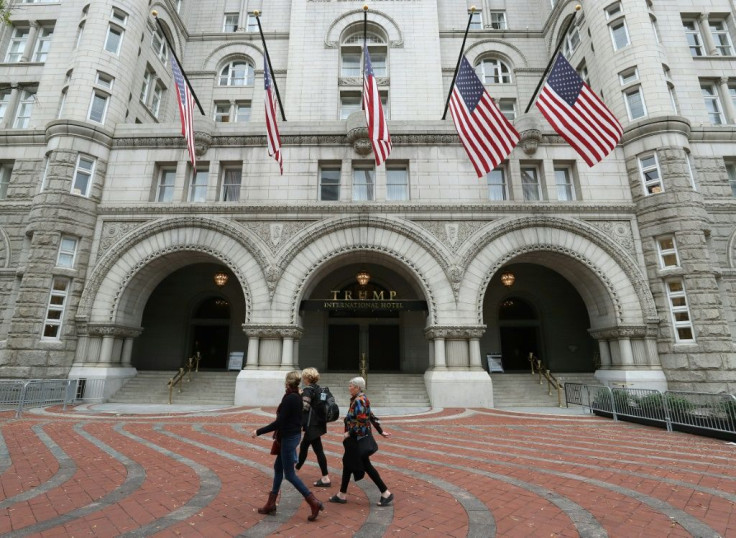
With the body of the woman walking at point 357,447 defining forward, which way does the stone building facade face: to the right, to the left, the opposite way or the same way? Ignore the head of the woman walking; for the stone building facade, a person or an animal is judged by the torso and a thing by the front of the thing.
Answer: to the left

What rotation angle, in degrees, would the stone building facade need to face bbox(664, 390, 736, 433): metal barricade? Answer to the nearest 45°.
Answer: approximately 45° to its left

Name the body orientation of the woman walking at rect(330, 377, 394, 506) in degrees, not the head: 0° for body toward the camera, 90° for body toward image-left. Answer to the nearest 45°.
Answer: approximately 90°

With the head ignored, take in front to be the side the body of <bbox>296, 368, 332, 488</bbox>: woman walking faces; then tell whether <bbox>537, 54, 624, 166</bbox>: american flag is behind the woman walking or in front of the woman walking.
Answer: behind

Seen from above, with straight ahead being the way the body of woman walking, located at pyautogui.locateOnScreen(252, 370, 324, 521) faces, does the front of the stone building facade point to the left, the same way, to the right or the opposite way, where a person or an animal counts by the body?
to the left

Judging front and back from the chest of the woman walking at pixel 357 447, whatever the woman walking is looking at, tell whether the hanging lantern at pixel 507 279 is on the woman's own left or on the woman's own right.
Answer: on the woman's own right

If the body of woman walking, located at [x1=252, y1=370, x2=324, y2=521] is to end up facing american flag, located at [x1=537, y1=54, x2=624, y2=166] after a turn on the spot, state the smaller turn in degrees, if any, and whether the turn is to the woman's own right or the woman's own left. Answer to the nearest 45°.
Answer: approximately 135° to the woman's own right

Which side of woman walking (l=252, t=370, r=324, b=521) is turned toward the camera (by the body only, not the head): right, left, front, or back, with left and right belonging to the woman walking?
left

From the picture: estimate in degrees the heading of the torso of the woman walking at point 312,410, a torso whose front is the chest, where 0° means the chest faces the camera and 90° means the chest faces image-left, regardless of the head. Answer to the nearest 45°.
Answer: approximately 90°
